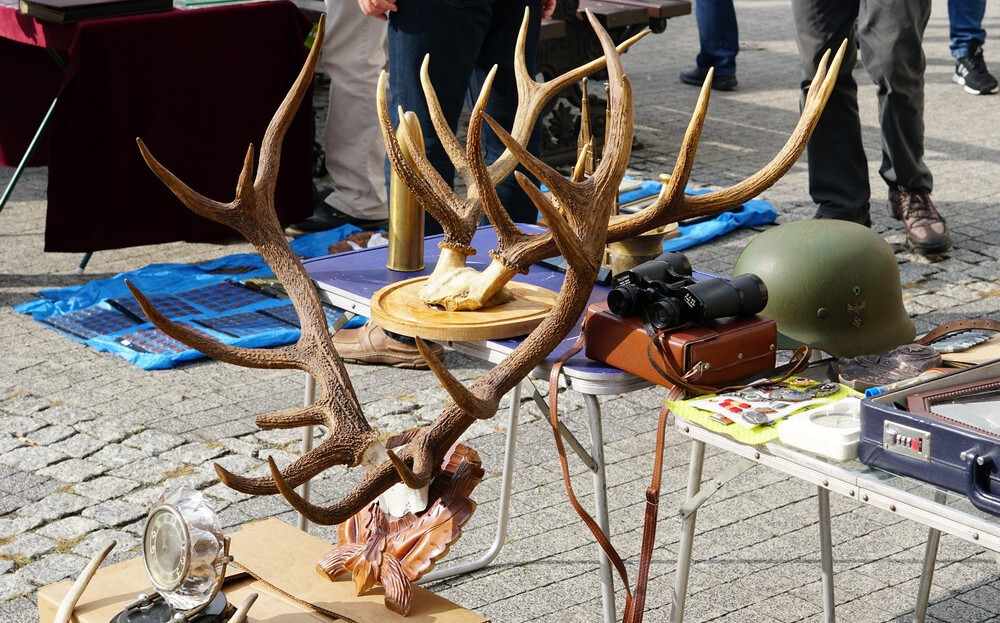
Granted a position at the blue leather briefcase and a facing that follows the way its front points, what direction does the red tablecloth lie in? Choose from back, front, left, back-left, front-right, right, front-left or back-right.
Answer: right

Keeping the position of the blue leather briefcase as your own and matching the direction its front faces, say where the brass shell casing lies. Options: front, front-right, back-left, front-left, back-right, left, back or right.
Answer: right

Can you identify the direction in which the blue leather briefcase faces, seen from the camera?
facing the viewer and to the left of the viewer

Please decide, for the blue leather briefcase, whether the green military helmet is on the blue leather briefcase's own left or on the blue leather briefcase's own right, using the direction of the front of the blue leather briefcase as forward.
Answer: on the blue leather briefcase's own right

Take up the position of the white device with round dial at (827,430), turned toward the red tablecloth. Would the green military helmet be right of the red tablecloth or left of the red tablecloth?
right

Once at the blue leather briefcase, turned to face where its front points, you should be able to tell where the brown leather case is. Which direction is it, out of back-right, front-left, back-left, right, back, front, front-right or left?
right
